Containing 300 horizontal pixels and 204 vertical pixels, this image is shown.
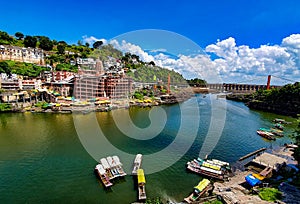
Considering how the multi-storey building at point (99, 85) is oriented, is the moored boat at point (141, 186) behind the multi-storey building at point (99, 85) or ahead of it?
ahead

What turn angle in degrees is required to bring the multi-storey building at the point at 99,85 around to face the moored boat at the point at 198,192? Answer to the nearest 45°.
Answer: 0° — it already faces it

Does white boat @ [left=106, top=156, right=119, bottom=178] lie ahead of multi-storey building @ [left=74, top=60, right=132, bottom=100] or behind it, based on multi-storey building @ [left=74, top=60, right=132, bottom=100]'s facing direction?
ahead

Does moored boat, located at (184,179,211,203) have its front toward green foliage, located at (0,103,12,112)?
no

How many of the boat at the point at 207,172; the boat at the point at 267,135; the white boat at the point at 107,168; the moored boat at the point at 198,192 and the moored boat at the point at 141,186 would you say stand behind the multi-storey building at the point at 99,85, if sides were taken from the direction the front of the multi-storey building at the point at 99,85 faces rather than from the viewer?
0

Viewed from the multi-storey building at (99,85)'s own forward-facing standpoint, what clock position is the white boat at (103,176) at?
The white boat is roughly at 12 o'clock from the multi-storey building.

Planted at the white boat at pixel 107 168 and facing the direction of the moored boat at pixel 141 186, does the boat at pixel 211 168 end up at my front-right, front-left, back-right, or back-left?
front-left

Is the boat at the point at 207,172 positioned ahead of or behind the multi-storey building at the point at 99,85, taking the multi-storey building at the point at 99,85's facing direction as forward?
ahead

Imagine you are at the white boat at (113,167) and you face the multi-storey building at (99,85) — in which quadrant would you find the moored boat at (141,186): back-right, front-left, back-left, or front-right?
back-right

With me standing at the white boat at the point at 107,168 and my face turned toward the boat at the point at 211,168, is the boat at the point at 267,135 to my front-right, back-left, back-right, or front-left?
front-left

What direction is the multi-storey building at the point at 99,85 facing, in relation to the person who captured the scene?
facing the viewer

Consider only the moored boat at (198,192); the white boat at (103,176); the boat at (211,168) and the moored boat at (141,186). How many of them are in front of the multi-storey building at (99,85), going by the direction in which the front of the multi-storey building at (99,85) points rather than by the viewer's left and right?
4

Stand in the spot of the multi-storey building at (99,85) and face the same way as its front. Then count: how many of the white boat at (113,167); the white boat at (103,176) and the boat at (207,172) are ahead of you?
3
